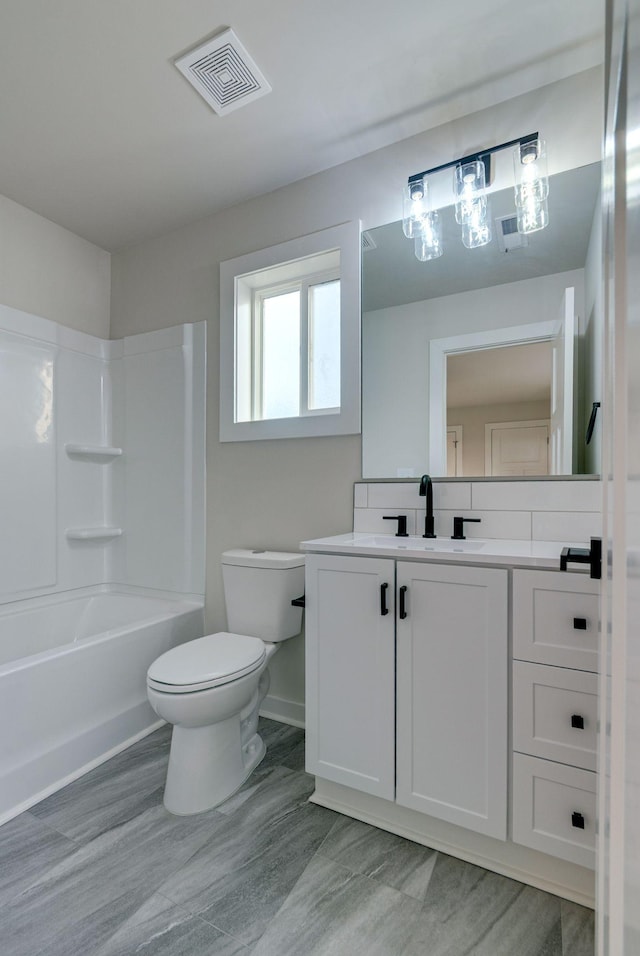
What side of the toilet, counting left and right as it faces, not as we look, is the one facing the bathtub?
right

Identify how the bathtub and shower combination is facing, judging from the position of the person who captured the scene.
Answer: facing the viewer and to the right of the viewer

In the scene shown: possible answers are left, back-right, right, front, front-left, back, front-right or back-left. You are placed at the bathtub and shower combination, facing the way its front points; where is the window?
front

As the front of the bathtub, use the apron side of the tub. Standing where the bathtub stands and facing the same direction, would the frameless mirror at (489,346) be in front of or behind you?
in front

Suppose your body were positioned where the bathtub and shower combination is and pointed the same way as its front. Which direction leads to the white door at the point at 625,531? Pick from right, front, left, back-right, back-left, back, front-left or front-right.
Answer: front-right

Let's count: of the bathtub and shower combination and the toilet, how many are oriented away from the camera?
0

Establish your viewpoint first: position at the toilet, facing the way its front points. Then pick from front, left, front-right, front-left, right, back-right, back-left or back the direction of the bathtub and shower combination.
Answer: right

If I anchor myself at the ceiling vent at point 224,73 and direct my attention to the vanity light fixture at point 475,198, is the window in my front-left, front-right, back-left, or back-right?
front-left

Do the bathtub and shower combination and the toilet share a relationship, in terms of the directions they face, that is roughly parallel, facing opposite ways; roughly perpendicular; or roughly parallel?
roughly perpendicular

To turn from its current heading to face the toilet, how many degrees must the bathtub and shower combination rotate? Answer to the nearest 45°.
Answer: approximately 45° to its left

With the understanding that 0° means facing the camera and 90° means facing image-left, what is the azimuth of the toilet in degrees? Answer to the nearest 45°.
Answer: approximately 45°

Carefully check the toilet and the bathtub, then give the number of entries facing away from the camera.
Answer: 0

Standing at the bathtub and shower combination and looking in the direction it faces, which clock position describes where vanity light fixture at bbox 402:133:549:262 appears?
The vanity light fixture is roughly at 12 o'clock from the bathtub and shower combination.

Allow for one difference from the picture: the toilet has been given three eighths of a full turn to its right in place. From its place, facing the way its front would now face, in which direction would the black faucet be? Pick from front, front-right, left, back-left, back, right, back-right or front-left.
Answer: right
